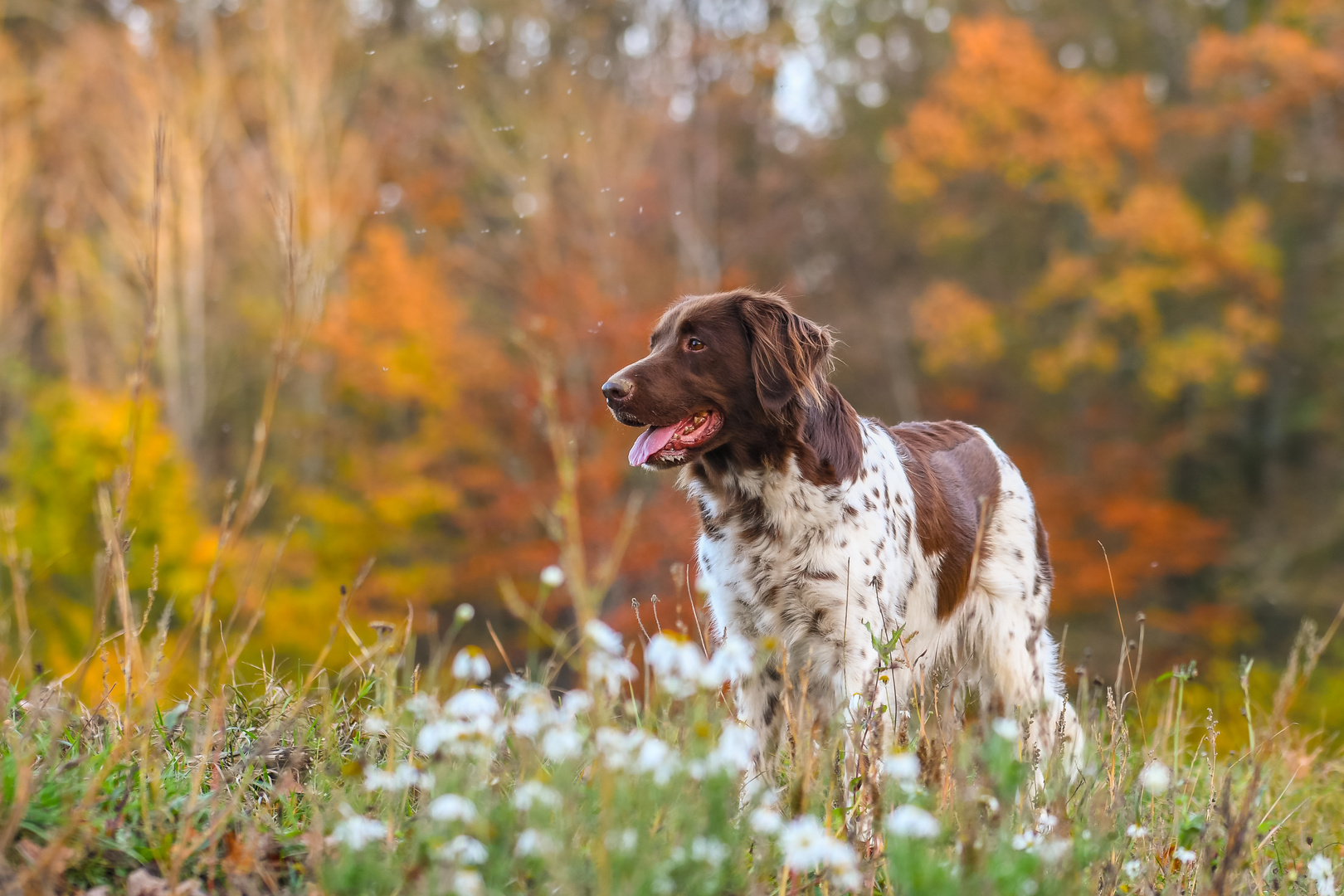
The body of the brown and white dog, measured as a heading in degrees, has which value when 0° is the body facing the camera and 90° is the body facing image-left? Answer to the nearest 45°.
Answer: approximately 45°
